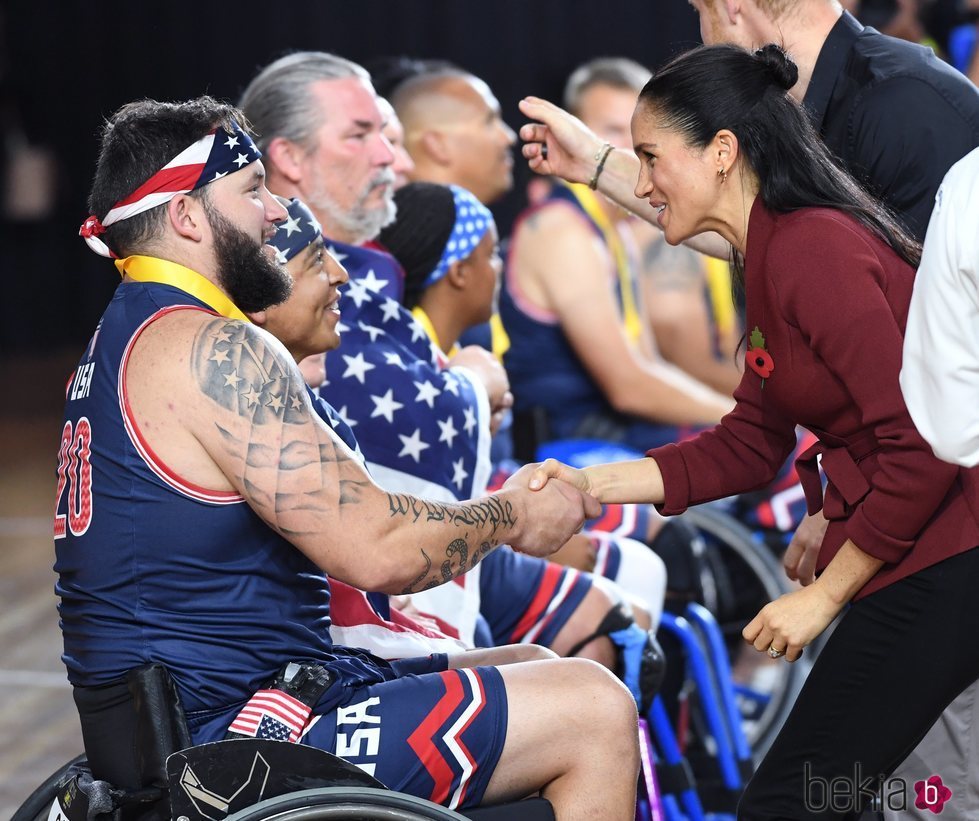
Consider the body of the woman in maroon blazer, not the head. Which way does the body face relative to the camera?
to the viewer's left

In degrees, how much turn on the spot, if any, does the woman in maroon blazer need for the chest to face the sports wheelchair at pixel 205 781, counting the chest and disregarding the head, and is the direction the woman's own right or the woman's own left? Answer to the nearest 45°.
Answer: approximately 45° to the woman's own left

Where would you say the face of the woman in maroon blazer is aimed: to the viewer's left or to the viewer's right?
to the viewer's left
